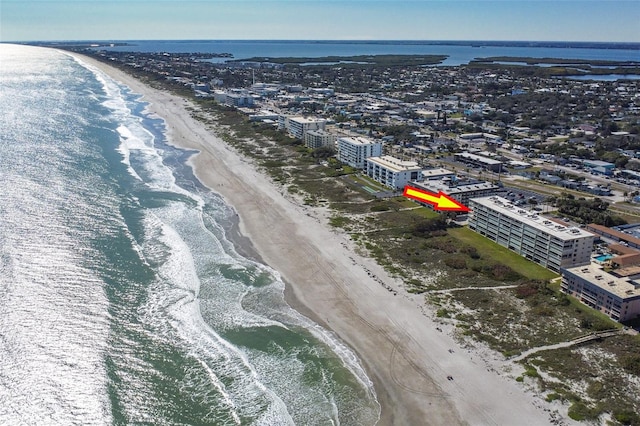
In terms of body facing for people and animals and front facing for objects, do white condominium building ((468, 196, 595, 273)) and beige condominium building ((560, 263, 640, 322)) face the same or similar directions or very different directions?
same or similar directions

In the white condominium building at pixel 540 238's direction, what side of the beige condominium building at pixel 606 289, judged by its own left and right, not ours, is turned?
right

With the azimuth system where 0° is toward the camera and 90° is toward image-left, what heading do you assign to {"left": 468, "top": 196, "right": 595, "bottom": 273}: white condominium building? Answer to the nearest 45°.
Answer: approximately 45°

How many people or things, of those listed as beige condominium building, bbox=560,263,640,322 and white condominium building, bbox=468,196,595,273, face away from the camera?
0

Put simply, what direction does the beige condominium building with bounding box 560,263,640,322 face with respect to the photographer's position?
facing the viewer and to the left of the viewer

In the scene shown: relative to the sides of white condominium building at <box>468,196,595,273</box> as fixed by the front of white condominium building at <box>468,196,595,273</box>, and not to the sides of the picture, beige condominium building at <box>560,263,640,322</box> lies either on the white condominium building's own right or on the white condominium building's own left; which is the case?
on the white condominium building's own left
